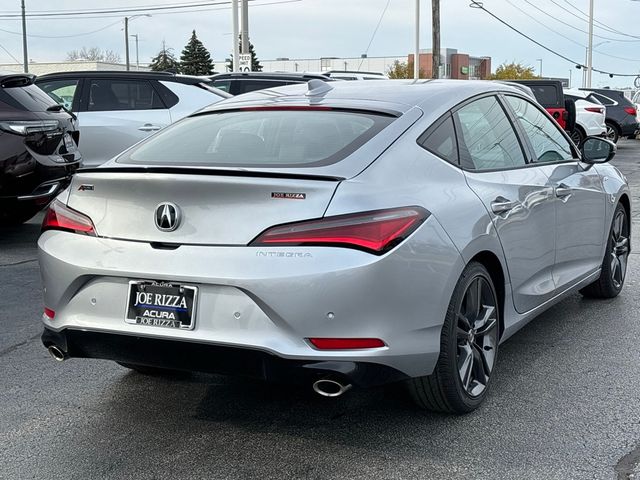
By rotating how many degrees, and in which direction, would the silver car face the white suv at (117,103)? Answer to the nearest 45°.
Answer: approximately 45° to its left

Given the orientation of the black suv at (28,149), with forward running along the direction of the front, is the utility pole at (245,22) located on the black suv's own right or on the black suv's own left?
on the black suv's own right

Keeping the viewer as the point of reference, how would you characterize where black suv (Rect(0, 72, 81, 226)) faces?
facing away from the viewer and to the left of the viewer

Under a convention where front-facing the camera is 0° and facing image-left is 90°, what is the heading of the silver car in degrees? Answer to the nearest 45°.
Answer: approximately 225°

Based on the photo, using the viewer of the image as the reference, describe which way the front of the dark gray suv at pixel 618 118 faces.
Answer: facing away from the viewer and to the left of the viewer

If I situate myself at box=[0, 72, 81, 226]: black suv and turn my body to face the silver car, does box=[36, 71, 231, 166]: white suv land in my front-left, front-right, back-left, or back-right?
back-left

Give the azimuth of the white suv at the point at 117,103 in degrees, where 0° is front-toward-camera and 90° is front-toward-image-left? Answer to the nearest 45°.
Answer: approximately 90°

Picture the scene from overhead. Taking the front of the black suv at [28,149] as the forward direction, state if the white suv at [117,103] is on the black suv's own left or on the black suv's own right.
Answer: on the black suv's own right

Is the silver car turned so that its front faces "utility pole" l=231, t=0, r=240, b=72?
no

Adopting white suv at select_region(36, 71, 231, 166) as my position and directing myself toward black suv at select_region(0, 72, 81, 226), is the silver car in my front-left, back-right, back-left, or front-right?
front-left

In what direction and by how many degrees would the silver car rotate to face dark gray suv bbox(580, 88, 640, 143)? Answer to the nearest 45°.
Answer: approximately 45° to its left

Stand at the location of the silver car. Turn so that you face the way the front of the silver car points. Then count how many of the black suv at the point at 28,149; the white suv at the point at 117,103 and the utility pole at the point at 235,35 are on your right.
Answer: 0

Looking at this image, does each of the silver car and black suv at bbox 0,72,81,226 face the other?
no

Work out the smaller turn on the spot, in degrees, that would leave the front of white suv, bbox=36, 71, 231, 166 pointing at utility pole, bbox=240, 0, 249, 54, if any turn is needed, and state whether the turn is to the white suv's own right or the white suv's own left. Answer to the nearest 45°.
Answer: approximately 90° to the white suv's own right

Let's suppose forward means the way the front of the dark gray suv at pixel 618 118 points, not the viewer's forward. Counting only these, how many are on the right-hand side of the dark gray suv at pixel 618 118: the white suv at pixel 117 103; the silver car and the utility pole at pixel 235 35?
0
